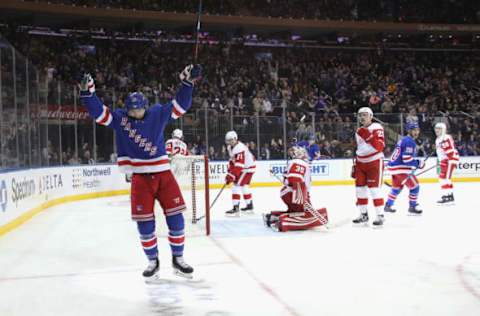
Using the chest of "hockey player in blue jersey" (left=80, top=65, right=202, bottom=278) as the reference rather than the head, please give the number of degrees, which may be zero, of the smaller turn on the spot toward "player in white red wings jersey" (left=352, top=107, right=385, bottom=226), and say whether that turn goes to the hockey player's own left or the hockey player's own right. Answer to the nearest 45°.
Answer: approximately 135° to the hockey player's own left

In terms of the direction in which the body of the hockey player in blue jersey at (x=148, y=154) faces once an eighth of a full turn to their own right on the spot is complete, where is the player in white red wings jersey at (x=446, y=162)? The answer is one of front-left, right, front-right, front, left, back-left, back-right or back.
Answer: back

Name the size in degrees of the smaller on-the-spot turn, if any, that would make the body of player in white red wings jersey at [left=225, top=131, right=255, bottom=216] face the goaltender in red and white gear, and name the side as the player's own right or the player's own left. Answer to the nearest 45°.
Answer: approximately 90° to the player's own left

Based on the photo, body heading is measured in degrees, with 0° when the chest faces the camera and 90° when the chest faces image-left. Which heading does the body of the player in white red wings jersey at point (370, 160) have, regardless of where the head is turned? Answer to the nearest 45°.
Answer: approximately 45°

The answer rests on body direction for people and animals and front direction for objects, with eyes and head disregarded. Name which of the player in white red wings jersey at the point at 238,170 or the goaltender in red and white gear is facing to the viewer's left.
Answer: the player in white red wings jersey

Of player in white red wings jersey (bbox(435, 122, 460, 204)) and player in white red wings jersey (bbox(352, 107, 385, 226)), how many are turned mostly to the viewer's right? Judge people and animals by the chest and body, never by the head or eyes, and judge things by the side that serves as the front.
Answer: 0

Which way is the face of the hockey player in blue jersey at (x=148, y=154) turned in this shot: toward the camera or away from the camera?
toward the camera

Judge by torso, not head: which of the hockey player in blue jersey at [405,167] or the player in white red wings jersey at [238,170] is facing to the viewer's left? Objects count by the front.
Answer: the player in white red wings jersey

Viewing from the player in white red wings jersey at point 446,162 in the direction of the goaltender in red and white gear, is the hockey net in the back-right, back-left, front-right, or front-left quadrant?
front-right
